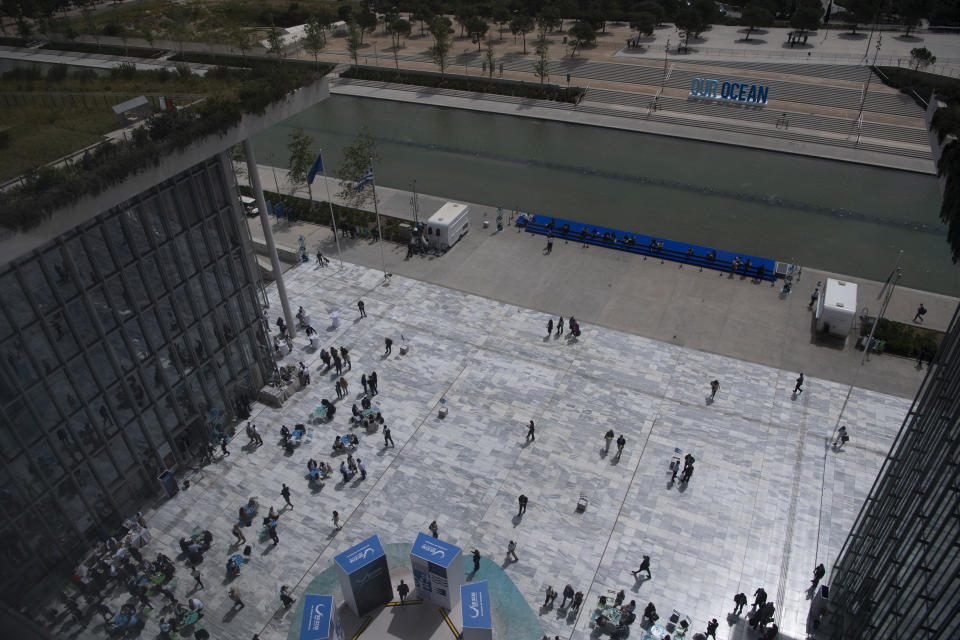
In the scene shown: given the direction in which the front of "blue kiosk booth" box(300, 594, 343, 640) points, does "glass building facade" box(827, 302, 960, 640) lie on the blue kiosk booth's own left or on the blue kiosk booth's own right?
on the blue kiosk booth's own left

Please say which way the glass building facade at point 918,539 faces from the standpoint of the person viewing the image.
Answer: facing to the left of the viewer

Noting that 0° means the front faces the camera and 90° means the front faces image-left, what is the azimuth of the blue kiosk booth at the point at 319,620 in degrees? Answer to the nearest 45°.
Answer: approximately 0°

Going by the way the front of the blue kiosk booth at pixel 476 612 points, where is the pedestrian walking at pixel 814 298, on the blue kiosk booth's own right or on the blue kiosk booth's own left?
on the blue kiosk booth's own left

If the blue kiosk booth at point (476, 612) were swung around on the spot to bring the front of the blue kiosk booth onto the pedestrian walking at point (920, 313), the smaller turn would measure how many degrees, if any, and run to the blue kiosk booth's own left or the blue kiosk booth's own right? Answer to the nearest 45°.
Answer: approximately 135° to the blue kiosk booth's own left

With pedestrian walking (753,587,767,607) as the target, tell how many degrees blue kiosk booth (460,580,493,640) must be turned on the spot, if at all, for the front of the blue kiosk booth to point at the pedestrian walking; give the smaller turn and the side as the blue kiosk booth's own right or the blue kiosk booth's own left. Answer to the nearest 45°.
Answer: approximately 90° to the blue kiosk booth's own left

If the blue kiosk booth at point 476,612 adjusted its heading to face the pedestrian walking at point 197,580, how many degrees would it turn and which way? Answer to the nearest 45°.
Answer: approximately 90° to its right

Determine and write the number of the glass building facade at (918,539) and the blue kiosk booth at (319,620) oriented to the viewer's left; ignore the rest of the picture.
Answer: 1
